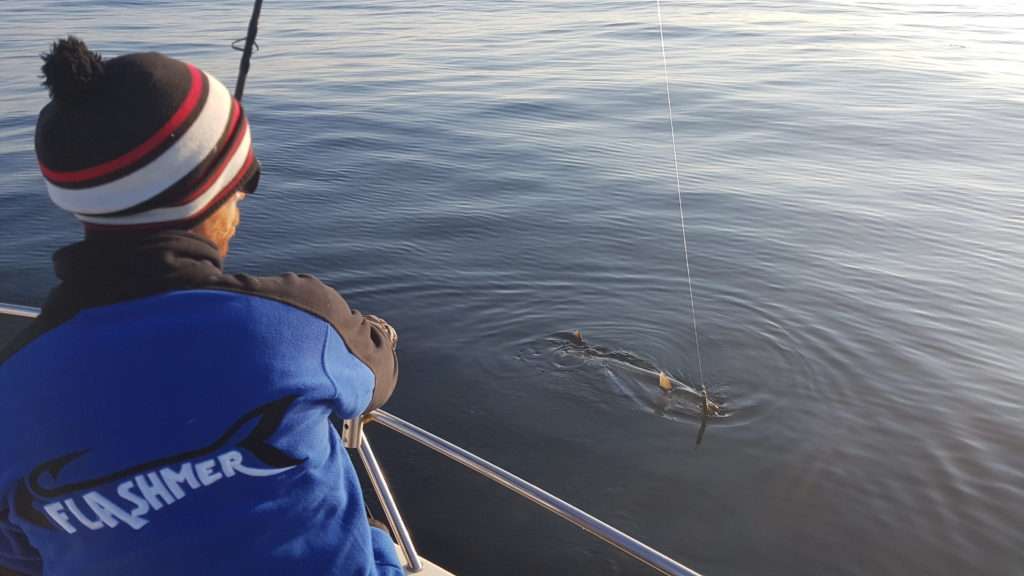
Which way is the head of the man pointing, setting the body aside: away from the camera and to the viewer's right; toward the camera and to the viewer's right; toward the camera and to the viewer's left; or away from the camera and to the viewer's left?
away from the camera and to the viewer's right

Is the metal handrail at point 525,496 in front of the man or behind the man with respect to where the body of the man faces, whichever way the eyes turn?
in front

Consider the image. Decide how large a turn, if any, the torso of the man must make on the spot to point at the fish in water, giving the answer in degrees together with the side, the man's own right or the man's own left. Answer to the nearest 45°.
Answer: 0° — they already face it

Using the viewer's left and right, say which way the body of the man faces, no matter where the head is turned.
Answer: facing away from the viewer and to the right of the viewer
